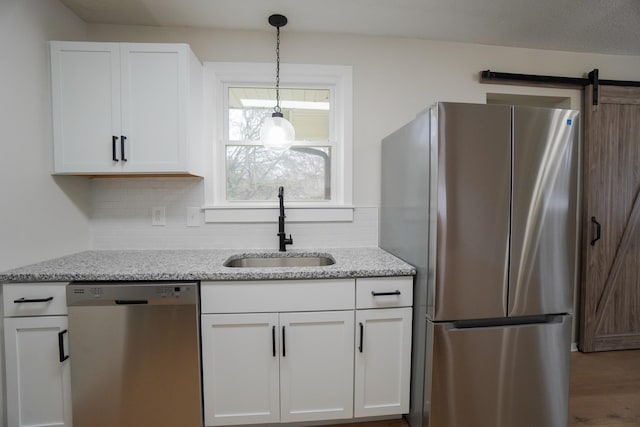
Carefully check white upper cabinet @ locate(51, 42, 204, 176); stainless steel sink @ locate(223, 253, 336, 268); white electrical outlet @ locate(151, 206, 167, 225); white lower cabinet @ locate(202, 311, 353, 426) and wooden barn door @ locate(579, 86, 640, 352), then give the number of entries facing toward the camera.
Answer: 5

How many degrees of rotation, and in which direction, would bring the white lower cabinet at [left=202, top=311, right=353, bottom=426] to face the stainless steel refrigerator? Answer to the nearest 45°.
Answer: approximately 90° to its left

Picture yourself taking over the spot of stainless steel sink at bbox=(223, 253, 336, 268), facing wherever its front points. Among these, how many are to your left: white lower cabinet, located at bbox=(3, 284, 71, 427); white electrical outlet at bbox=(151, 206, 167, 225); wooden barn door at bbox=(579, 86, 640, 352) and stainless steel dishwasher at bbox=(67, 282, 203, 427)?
1

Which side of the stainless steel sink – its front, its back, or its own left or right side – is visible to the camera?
front

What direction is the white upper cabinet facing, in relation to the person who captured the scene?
facing the viewer

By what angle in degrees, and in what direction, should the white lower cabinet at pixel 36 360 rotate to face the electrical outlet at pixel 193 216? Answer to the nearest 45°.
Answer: approximately 90° to its left

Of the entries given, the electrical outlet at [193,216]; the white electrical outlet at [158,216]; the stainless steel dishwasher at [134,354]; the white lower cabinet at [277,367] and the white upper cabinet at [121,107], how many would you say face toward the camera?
5

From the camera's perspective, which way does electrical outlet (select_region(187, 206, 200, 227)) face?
toward the camera

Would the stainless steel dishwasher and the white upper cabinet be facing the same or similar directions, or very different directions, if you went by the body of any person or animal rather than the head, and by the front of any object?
same or similar directions

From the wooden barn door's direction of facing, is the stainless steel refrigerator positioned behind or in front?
in front

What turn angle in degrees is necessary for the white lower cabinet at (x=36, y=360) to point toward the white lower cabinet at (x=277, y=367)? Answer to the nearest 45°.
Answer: approximately 45° to its left

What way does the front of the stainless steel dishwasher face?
toward the camera

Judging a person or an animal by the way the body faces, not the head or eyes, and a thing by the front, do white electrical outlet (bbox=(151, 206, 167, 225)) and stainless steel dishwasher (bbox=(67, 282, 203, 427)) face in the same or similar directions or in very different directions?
same or similar directions

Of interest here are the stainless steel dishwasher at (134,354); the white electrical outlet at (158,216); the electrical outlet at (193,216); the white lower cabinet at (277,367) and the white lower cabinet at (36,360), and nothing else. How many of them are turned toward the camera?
5
